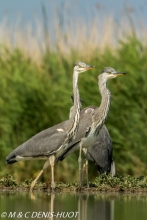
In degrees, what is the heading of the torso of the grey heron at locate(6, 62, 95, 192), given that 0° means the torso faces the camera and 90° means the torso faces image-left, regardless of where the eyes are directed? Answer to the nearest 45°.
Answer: approximately 270°

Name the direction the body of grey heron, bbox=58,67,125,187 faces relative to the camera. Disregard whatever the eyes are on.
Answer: to the viewer's right

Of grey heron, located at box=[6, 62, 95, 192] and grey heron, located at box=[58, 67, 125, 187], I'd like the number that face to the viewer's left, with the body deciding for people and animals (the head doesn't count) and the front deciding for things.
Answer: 0

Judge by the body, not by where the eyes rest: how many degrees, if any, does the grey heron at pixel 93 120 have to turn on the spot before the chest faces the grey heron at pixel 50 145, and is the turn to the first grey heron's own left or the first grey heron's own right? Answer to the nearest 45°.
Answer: approximately 135° to the first grey heron's own right
